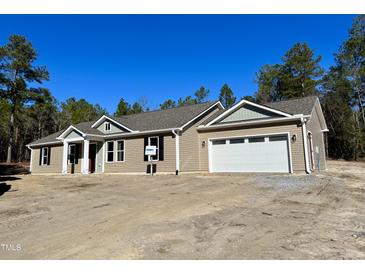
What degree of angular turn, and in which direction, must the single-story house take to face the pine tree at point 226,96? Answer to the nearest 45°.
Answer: approximately 135° to its right
